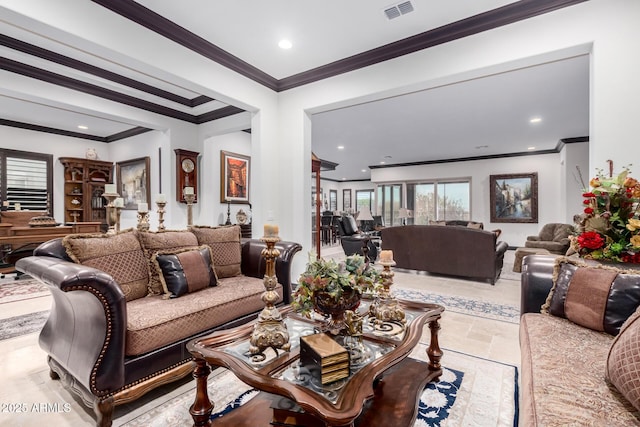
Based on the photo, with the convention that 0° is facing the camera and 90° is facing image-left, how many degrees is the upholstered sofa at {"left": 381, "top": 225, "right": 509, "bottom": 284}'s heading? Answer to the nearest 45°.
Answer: approximately 225°

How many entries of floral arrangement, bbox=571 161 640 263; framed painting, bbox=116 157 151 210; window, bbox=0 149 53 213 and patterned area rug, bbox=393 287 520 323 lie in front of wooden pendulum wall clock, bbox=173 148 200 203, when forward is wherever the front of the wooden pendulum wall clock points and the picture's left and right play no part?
2

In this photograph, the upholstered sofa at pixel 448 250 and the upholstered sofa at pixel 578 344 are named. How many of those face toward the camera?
0

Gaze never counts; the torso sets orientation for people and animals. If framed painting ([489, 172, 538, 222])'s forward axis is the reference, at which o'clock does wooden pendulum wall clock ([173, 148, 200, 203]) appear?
The wooden pendulum wall clock is roughly at 1 o'clock from the framed painting.

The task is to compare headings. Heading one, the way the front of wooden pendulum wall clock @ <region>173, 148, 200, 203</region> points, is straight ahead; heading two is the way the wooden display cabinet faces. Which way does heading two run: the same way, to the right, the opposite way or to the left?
the same way

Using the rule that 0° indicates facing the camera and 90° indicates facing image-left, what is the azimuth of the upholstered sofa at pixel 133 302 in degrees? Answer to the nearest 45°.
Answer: approximately 315°

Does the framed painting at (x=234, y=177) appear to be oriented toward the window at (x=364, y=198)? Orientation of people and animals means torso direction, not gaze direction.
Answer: no

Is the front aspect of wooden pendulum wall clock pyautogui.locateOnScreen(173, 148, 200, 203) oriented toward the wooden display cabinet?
no

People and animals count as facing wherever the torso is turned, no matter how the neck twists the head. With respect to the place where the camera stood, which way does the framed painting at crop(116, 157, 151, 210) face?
facing the viewer and to the left of the viewer

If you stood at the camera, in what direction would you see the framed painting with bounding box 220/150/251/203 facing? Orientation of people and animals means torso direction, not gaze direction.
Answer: facing the viewer and to the right of the viewer

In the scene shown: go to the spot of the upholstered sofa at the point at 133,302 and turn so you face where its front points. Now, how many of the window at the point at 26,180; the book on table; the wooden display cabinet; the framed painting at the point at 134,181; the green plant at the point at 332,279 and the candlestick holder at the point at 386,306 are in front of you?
3

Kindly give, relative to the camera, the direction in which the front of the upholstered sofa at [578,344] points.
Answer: facing to the left of the viewer

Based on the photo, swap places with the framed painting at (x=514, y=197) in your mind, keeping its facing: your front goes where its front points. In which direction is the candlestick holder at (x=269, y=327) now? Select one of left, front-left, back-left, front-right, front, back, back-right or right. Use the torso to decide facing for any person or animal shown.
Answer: front

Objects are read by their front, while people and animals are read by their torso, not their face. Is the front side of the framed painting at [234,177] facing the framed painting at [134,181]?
no

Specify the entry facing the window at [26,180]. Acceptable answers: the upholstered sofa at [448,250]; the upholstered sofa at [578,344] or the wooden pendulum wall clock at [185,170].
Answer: the upholstered sofa at [578,344]

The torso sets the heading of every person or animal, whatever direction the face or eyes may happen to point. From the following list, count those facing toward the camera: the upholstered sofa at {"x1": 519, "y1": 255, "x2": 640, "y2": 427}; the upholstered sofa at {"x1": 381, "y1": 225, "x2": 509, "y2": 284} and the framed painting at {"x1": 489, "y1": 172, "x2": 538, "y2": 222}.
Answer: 1

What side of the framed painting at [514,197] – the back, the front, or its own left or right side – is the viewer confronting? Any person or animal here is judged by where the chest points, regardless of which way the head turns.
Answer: front
